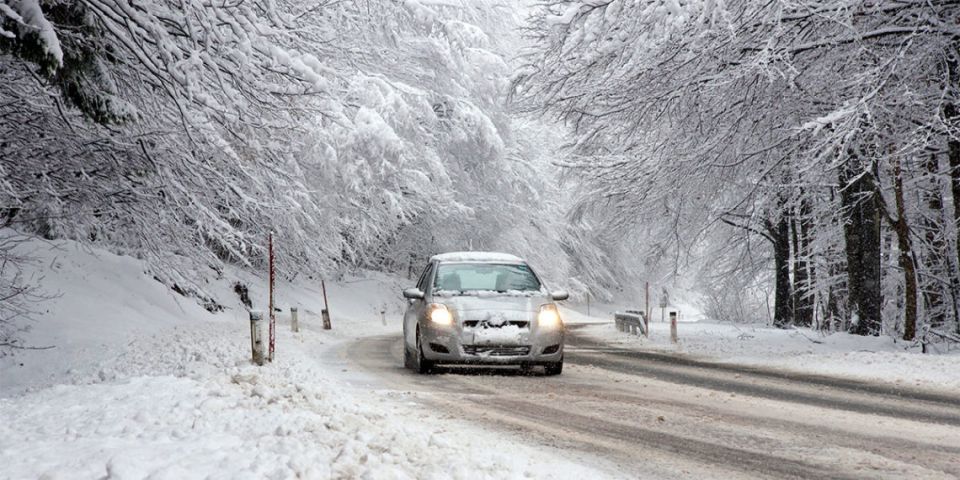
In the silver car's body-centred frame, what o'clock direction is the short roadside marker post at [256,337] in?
The short roadside marker post is roughly at 3 o'clock from the silver car.

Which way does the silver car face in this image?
toward the camera

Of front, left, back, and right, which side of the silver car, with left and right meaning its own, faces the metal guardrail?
back
